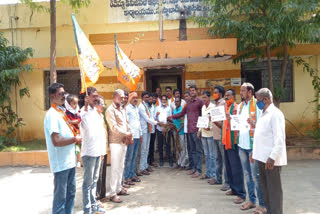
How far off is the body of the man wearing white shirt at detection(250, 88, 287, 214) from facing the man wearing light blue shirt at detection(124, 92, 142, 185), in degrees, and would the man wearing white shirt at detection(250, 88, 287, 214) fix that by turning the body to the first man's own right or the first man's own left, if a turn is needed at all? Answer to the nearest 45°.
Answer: approximately 45° to the first man's own right

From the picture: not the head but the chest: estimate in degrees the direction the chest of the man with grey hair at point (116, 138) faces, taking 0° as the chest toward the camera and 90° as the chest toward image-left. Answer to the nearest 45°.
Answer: approximately 315°

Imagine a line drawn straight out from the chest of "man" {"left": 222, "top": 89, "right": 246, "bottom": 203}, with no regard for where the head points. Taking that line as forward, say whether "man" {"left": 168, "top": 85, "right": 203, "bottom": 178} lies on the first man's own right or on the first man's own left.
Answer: on the first man's own right

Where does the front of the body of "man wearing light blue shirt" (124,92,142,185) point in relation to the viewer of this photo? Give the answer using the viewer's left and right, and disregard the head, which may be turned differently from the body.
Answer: facing the viewer and to the right of the viewer

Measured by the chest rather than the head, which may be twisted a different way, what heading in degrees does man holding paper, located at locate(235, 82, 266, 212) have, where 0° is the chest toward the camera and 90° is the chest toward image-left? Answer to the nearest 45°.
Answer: approximately 45°

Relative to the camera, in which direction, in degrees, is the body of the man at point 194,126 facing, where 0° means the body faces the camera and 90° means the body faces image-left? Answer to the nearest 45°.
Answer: approximately 45°

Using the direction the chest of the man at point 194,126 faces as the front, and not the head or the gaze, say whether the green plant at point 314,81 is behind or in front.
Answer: behind

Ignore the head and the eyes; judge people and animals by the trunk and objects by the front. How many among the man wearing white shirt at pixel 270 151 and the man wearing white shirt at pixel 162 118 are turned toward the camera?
1

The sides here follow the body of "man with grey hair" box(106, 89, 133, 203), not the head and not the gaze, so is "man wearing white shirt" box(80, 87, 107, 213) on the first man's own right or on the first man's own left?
on the first man's own right

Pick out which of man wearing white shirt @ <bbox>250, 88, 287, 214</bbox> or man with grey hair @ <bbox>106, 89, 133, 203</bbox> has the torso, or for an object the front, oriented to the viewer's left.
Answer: the man wearing white shirt

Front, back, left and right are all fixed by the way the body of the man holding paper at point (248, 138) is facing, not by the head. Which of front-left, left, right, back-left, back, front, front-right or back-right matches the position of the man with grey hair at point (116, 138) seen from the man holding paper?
front-right

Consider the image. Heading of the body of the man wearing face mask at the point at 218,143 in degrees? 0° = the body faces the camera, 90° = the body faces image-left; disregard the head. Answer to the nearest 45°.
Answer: approximately 45°
